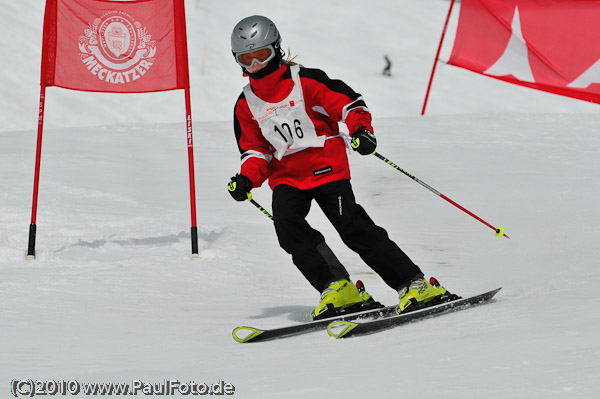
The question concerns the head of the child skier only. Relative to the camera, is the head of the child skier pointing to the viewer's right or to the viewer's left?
to the viewer's left

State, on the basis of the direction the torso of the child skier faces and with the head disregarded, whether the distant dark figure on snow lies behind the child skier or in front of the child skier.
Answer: behind

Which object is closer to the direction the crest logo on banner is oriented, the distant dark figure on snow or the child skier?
the child skier

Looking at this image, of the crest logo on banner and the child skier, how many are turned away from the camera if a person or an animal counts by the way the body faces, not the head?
0

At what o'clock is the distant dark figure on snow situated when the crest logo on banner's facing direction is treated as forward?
The distant dark figure on snow is roughly at 7 o'clock from the crest logo on banner.

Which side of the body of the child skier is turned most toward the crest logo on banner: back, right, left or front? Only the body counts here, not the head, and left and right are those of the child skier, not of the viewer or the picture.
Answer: right

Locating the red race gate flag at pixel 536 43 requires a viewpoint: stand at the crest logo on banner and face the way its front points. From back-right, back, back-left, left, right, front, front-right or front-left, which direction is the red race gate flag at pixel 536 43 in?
back-left

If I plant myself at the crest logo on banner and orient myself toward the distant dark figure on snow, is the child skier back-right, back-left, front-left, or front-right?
back-right

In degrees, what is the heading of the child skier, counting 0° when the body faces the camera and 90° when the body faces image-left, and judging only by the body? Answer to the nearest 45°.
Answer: approximately 45°

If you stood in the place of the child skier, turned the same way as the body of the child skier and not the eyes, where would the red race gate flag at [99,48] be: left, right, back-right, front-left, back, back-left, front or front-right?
right

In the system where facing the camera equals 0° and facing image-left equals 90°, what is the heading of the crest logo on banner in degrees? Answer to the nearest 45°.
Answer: approximately 0°

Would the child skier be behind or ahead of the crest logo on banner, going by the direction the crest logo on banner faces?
ahead
